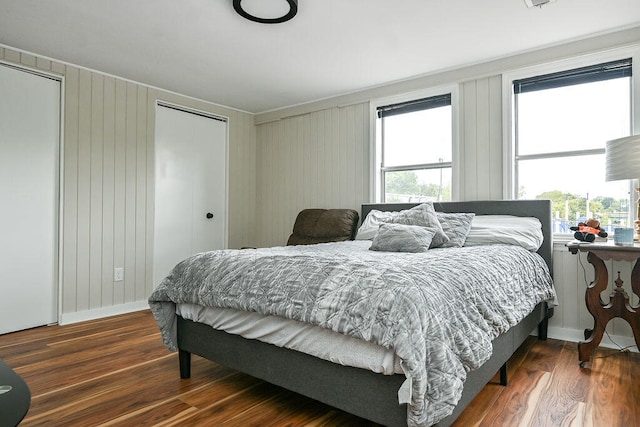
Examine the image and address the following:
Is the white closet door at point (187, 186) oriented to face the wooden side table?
yes

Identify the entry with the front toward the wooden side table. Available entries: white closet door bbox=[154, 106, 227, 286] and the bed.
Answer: the white closet door

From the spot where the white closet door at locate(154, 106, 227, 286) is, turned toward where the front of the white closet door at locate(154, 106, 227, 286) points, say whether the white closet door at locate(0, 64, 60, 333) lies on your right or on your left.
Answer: on your right

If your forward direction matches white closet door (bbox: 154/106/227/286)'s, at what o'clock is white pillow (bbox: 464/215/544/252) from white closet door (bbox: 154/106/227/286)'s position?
The white pillow is roughly at 12 o'clock from the white closet door.

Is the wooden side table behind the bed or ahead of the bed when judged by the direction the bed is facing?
behind

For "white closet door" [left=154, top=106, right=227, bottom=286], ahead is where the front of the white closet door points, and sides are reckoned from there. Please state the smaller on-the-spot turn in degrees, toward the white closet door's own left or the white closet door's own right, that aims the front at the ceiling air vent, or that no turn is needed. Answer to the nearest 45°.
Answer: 0° — it already faces it

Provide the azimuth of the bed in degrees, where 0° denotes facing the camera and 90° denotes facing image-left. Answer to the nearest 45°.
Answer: approximately 45°

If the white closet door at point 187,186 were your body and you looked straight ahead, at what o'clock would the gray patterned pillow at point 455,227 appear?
The gray patterned pillow is roughly at 12 o'clock from the white closet door.
